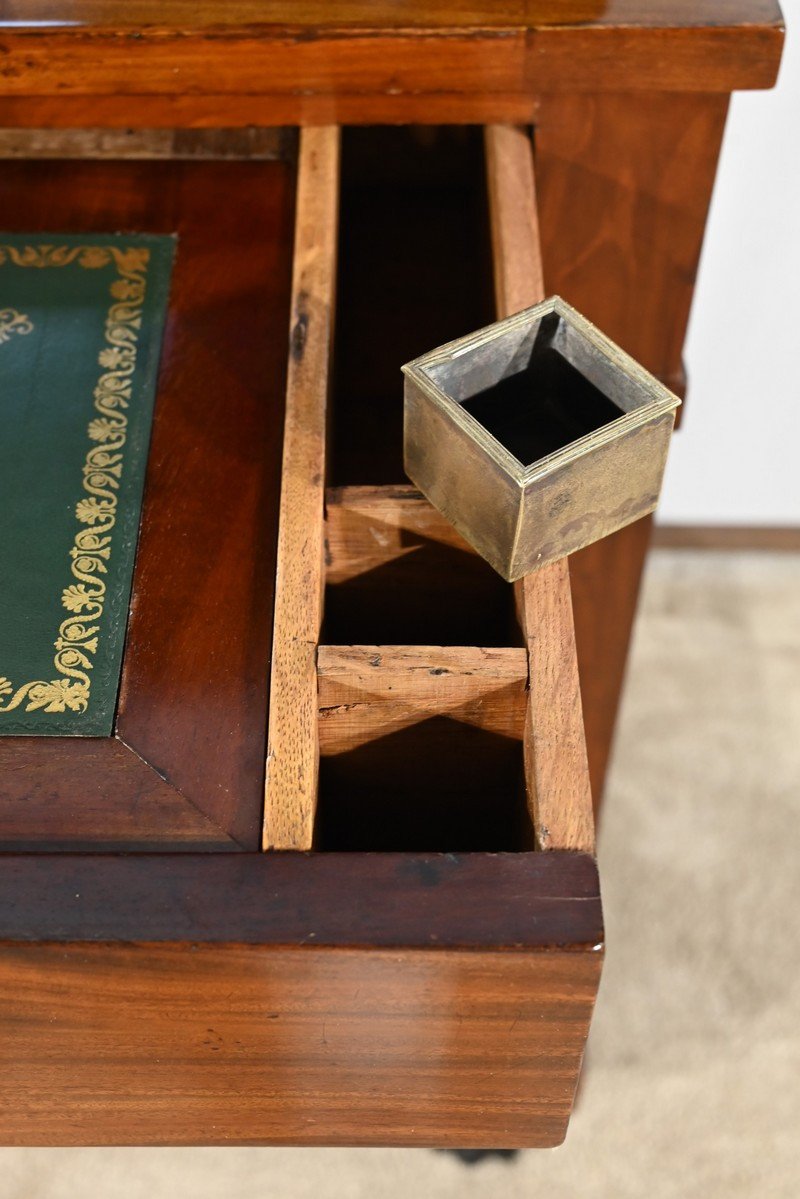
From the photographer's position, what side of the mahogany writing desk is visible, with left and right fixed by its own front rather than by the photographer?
front
